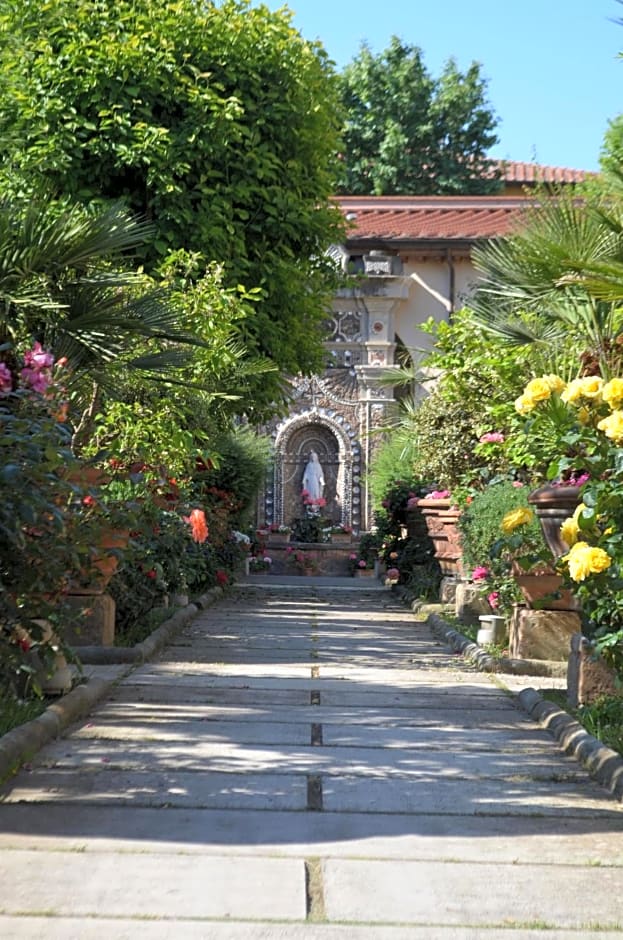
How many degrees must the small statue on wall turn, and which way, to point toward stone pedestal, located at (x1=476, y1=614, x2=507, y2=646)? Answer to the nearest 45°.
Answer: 0° — it already faces it

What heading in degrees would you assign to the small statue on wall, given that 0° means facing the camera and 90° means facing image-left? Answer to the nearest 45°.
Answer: approximately 0°

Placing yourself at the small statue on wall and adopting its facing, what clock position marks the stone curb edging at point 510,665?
The stone curb edging is roughly at 12 o'clock from the small statue on wall.

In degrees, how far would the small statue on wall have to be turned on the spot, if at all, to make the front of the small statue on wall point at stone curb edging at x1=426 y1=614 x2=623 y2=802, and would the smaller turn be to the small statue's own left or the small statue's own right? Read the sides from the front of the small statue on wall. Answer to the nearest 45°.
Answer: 0° — it already faces it

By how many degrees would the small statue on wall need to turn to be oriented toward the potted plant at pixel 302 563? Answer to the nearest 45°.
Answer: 0° — it already faces it

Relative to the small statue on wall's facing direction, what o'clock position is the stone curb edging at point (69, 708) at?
The stone curb edging is roughly at 12 o'clock from the small statue on wall.

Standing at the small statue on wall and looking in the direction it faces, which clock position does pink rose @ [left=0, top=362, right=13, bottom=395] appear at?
The pink rose is roughly at 12 o'clock from the small statue on wall.
